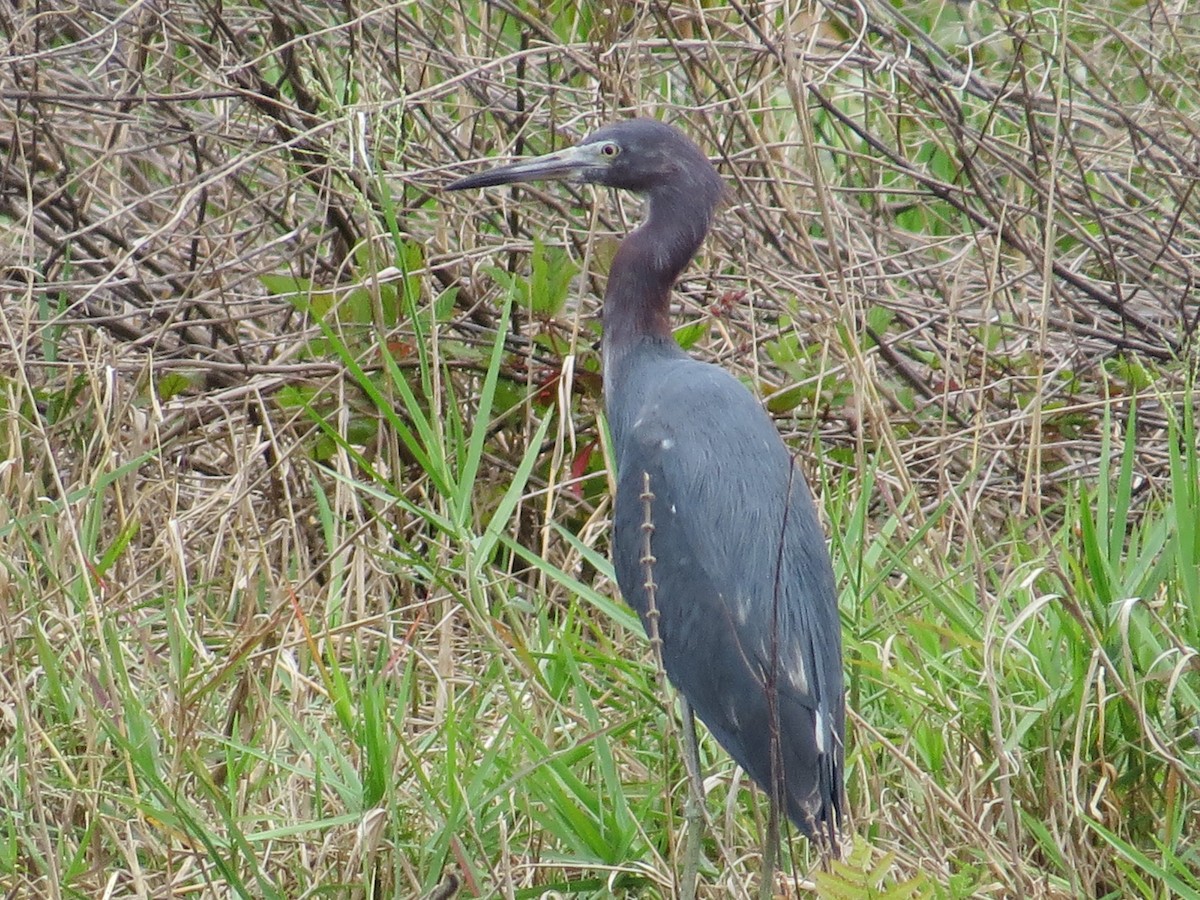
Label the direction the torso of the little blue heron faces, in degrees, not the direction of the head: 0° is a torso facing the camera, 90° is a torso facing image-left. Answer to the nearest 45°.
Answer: approximately 90°
